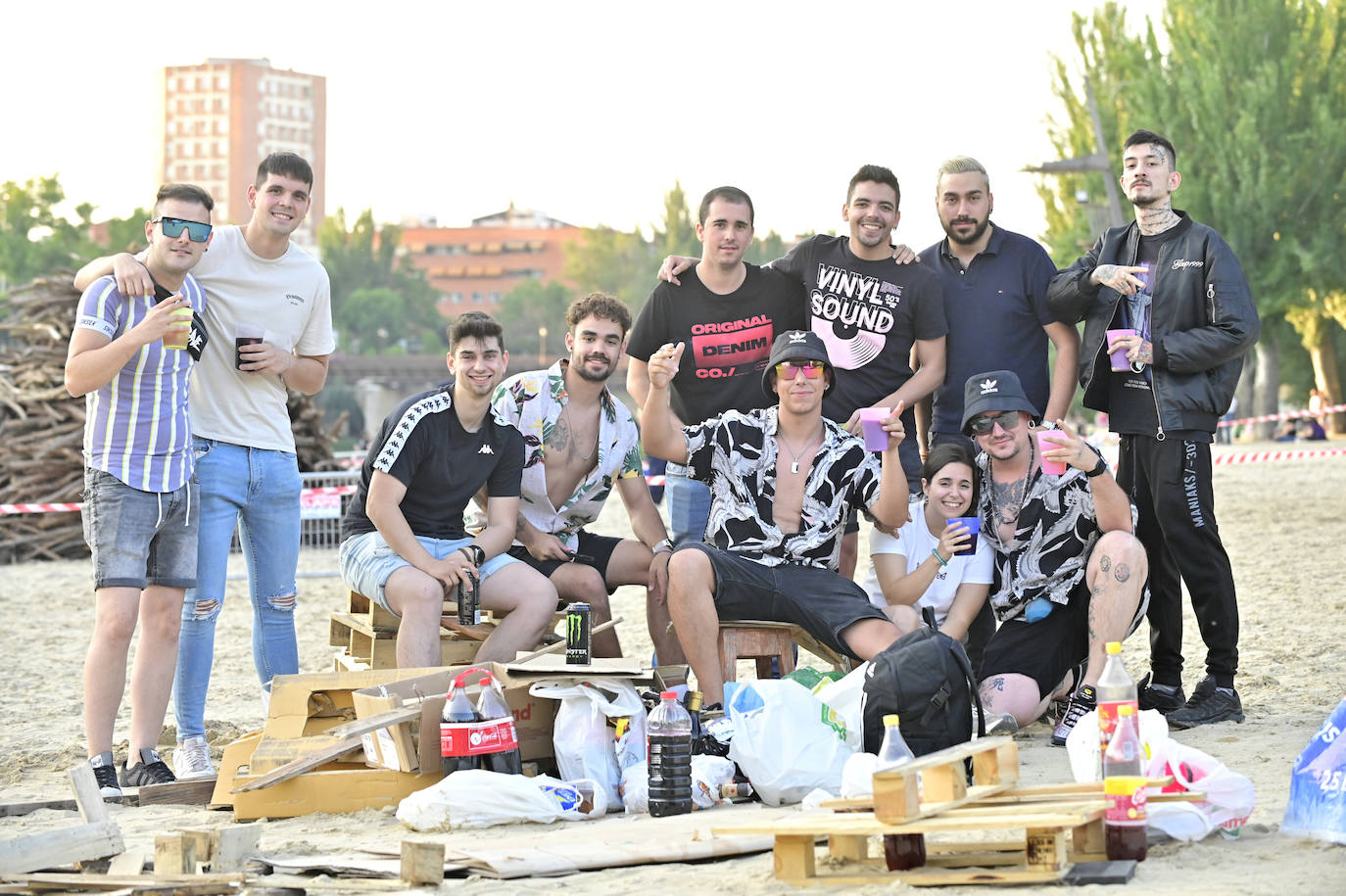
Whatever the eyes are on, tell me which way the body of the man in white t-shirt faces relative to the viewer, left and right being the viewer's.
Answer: facing the viewer

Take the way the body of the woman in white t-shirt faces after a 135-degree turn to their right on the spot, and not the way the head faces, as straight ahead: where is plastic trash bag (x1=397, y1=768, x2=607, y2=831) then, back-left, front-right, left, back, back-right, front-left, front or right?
left

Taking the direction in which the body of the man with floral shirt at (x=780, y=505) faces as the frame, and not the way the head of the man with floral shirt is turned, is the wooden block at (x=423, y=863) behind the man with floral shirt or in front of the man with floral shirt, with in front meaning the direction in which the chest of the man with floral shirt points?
in front

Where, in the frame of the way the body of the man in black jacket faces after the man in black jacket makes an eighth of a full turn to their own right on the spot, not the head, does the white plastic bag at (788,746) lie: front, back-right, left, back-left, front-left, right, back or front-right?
front-left

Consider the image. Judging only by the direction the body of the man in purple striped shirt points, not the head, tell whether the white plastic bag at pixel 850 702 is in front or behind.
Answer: in front

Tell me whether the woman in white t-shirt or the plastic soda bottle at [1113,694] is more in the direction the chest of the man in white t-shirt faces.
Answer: the plastic soda bottle

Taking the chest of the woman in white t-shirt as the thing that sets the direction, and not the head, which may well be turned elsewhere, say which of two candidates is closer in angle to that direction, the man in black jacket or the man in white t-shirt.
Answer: the man in white t-shirt

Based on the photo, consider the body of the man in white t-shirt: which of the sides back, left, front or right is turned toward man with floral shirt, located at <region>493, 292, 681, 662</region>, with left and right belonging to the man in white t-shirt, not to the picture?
left

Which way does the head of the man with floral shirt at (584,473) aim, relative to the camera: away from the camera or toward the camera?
toward the camera

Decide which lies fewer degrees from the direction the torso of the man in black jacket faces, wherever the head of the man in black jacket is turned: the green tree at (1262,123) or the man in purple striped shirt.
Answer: the man in purple striped shirt

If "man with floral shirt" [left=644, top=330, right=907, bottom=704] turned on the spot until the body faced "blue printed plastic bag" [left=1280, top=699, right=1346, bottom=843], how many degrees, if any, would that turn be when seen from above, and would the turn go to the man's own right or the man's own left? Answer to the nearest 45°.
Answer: approximately 45° to the man's own left

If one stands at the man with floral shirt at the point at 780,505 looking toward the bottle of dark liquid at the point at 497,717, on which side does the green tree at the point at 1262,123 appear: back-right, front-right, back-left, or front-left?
back-right

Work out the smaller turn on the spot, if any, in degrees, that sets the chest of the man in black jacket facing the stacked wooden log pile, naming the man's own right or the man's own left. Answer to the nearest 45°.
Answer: approximately 90° to the man's own right
